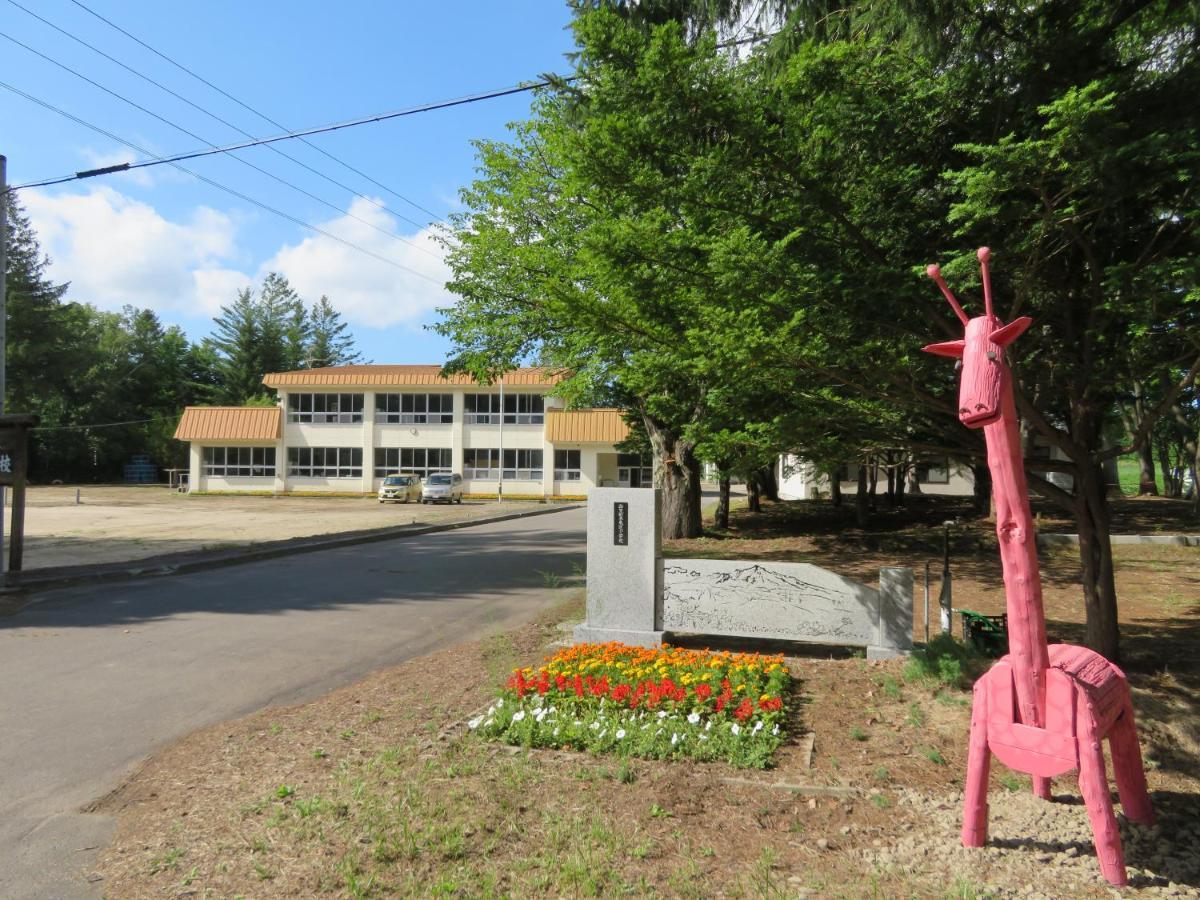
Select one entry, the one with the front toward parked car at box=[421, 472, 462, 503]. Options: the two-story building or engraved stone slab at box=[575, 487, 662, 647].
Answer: the two-story building

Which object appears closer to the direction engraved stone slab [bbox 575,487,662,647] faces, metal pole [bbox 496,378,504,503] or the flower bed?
the flower bed

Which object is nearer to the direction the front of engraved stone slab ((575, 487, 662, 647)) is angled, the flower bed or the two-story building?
the flower bed

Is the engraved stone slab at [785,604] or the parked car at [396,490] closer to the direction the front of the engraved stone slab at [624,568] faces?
the engraved stone slab

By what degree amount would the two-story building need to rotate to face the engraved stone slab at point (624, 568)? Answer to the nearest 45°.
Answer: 0° — it already faces it

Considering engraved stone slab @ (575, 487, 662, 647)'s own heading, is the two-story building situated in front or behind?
behind

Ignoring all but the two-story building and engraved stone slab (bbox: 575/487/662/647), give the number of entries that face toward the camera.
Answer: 2

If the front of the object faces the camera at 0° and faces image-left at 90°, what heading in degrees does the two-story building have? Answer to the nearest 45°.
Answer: approximately 0°

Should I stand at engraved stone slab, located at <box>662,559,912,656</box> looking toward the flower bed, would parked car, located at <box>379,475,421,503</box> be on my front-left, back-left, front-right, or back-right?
back-right

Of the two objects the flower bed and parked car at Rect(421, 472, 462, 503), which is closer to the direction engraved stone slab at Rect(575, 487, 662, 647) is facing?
the flower bed

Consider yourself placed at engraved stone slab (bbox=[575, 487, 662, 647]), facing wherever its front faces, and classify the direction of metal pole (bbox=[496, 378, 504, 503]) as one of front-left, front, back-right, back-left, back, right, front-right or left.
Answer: back

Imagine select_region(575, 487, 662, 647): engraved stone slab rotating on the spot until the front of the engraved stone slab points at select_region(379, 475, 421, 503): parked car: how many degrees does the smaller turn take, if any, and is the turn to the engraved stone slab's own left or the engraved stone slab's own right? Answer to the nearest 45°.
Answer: approximately 180°
